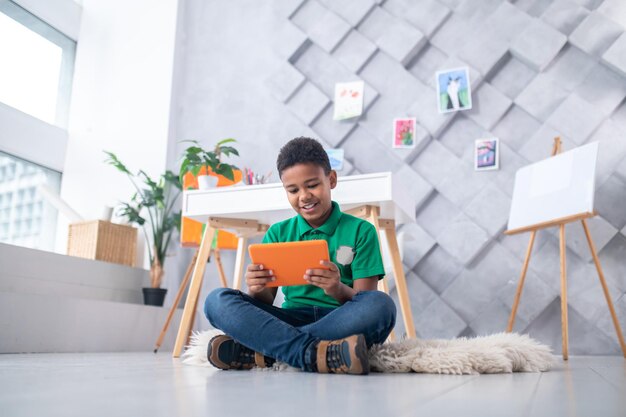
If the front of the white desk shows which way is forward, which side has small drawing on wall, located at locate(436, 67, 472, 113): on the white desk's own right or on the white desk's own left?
on the white desk's own left

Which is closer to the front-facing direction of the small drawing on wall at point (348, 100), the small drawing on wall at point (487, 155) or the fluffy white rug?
the fluffy white rug

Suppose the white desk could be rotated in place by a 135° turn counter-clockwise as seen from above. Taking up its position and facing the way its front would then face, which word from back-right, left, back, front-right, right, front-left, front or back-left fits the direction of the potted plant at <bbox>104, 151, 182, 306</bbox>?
left

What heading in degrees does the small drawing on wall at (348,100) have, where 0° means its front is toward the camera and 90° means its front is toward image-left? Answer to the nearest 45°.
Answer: approximately 0°

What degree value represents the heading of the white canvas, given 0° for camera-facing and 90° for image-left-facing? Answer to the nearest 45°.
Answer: approximately 45°

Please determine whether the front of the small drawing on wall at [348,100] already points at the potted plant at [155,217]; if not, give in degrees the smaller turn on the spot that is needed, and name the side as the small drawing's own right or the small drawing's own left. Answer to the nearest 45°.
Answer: approximately 90° to the small drawing's own right

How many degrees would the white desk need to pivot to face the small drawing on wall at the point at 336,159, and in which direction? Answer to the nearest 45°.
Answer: approximately 180°

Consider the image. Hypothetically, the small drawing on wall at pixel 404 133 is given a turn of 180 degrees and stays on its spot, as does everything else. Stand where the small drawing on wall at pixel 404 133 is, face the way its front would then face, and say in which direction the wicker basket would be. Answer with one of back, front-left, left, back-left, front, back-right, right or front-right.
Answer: left
